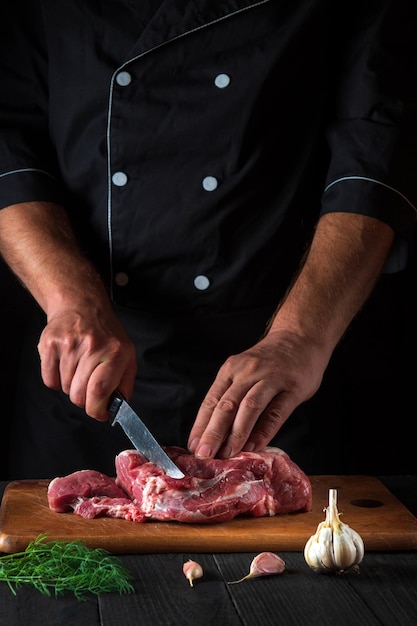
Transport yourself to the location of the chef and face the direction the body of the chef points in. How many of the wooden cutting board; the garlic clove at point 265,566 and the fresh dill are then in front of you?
3

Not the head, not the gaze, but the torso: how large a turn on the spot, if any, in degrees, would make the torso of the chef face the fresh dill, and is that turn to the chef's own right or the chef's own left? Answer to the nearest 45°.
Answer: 0° — they already face it

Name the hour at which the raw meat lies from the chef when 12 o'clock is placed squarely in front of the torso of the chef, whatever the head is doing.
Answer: The raw meat is roughly at 12 o'clock from the chef.

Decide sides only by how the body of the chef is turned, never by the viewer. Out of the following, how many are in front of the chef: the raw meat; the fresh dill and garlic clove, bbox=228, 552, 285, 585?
3

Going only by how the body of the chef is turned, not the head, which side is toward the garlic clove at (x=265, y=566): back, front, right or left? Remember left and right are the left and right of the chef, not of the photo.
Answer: front

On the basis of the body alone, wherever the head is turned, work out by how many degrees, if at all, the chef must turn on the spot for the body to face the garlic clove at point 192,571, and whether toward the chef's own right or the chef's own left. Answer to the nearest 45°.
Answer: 0° — they already face it

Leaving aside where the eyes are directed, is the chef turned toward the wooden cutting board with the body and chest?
yes

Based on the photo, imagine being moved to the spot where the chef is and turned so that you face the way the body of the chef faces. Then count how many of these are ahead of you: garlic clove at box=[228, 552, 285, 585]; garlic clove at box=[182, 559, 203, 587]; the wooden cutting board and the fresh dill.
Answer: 4

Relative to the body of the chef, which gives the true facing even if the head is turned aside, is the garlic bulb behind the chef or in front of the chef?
in front

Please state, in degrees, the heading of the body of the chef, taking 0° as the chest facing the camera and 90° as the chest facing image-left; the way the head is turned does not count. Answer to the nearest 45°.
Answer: approximately 0°
